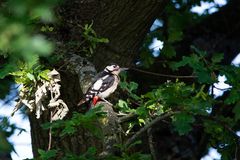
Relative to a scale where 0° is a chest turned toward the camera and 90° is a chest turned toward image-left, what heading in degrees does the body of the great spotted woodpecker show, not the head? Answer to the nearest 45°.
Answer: approximately 270°
